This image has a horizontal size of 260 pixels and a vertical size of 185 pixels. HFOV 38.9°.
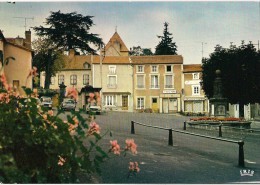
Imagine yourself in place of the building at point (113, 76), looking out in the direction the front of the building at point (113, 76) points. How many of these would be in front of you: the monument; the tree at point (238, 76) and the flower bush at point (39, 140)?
1

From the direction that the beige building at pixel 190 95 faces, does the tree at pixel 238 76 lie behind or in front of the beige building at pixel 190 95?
in front

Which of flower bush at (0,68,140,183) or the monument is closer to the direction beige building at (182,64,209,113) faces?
the flower bush

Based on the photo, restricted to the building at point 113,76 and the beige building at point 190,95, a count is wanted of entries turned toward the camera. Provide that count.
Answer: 2

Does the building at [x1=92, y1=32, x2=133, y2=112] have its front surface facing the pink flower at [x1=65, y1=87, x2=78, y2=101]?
yes

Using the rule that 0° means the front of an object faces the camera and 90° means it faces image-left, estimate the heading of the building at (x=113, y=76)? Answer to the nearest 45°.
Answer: approximately 0°
